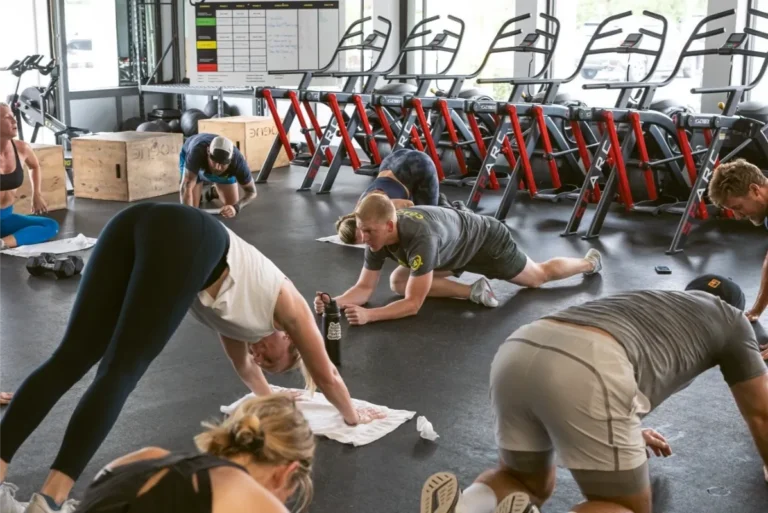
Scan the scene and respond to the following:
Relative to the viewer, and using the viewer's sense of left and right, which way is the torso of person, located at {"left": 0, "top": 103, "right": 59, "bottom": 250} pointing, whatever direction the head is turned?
facing the viewer and to the right of the viewer

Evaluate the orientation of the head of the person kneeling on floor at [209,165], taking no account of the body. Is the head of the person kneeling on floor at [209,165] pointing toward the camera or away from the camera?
toward the camera

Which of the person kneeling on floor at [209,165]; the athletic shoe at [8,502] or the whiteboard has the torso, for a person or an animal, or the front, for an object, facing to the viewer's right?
the athletic shoe

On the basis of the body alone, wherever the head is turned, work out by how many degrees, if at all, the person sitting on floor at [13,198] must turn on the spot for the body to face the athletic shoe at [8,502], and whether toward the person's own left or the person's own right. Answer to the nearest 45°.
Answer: approximately 45° to the person's own right

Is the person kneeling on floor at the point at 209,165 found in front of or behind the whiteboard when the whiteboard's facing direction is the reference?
in front

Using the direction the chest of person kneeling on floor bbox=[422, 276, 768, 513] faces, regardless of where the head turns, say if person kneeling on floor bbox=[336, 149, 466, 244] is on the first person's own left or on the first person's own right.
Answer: on the first person's own left

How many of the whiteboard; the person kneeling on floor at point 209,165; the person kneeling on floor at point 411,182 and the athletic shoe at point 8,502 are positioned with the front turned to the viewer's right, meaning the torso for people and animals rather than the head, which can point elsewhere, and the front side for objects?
1

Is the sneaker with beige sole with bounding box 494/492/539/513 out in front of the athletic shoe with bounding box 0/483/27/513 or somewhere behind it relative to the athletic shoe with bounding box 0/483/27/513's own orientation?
in front

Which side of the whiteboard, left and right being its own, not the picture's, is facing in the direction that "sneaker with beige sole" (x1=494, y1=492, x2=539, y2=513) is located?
front

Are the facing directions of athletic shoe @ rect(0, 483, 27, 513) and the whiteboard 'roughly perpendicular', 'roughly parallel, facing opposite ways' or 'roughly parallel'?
roughly perpendicular

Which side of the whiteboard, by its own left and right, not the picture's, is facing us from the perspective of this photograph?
front

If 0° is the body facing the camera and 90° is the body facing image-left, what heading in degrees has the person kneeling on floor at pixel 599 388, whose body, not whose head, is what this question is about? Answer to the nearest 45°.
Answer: approximately 225°

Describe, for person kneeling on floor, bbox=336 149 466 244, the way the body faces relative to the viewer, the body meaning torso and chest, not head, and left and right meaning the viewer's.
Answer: facing the viewer and to the left of the viewer

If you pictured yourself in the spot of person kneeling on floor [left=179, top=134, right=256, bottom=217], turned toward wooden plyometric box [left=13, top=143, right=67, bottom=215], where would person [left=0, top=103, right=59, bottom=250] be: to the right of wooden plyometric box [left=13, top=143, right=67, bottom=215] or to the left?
left

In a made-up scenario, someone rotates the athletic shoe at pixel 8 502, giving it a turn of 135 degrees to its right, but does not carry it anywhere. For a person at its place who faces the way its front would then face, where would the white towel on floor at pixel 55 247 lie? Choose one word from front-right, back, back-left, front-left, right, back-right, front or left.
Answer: back-right

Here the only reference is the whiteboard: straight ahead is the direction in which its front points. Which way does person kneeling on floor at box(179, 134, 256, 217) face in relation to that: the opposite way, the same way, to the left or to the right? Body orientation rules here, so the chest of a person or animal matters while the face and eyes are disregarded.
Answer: the same way

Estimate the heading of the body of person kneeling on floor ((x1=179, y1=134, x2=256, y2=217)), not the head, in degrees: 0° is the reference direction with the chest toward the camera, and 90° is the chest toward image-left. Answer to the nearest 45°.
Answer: approximately 0°

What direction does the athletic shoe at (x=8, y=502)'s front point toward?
to the viewer's right

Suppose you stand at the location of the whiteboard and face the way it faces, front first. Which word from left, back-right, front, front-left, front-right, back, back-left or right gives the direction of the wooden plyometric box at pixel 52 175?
front-right

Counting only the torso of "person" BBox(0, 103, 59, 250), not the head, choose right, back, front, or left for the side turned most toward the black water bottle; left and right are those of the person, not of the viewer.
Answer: front
